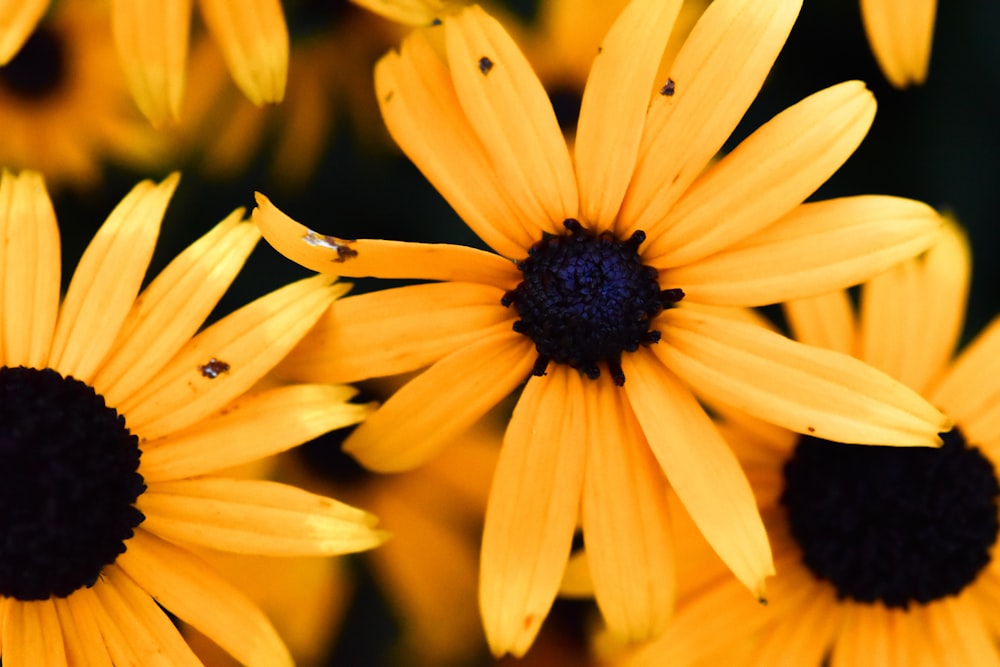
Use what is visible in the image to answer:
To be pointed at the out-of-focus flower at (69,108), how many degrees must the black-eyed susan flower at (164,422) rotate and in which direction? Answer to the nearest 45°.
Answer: approximately 180°

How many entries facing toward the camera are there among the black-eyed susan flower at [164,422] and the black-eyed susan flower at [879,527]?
2

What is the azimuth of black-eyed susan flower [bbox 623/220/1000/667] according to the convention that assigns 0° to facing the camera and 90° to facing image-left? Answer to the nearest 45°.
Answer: approximately 0°

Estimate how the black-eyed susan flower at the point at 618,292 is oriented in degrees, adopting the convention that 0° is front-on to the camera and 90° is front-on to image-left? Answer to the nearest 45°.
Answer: approximately 0°

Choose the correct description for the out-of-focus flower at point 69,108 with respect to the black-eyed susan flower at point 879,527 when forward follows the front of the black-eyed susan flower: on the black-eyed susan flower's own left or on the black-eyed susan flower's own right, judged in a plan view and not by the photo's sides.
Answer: on the black-eyed susan flower's own right
